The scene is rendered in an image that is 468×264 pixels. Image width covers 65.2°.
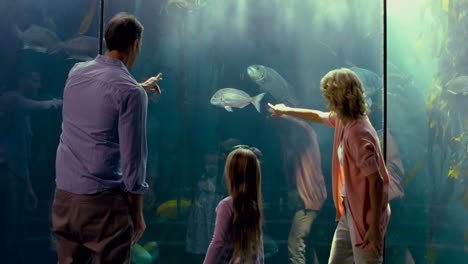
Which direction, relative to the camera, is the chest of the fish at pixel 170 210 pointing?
to the viewer's left

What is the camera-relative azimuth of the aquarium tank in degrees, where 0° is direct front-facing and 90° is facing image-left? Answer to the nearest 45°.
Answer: approximately 0°

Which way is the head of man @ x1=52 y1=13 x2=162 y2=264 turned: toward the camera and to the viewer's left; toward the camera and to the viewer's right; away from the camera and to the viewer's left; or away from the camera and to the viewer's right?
away from the camera and to the viewer's right

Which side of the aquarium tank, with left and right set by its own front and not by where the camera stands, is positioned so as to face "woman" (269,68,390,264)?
front

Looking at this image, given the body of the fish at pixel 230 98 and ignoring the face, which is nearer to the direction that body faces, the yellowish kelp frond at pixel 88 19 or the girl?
the yellowish kelp frond

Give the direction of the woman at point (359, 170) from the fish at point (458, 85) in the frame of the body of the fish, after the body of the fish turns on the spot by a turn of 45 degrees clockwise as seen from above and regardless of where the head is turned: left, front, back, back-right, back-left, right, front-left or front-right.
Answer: back-left

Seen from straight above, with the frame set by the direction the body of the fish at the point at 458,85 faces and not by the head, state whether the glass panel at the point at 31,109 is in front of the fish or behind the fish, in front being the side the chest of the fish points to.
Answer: in front

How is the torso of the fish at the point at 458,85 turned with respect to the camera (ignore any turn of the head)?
to the viewer's left

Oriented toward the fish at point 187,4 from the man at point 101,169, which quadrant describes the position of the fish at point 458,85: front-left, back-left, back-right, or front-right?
front-right

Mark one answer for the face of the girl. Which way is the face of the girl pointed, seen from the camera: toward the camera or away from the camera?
away from the camera

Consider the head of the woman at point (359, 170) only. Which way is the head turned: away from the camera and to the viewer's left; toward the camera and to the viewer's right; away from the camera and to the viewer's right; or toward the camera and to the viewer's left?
away from the camera and to the viewer's left
